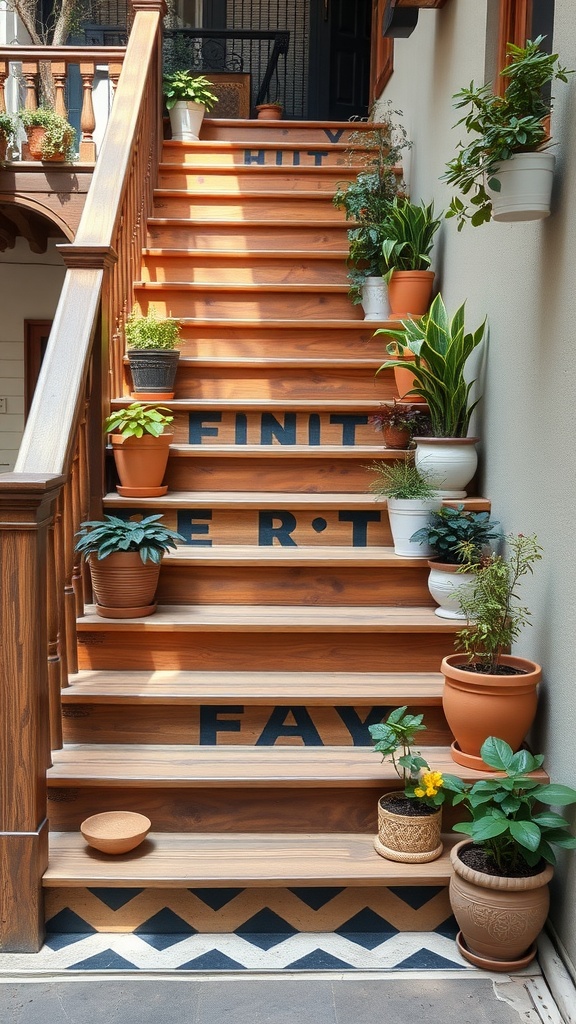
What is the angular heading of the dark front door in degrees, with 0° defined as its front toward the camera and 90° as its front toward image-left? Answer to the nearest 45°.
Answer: approximately 0°

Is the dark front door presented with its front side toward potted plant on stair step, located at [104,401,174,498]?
yes

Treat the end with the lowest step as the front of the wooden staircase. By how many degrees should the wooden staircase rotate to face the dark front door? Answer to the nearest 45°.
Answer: approximately 180°

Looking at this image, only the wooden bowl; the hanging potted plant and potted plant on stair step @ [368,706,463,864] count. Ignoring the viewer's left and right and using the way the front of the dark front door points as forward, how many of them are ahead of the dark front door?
3

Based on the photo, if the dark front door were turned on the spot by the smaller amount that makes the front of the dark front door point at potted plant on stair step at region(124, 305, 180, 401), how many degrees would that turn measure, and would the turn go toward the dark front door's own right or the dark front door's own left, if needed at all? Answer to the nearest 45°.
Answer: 0° — it already faces it

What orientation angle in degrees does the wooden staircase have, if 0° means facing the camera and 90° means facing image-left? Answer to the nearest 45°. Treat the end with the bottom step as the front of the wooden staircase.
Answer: approximately 0°

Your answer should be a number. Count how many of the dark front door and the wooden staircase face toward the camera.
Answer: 2
